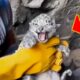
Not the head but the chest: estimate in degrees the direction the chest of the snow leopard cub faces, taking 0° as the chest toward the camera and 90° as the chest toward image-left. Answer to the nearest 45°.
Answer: approximately 0°

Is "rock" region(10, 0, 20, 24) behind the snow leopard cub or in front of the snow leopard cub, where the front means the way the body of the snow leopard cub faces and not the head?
behind
